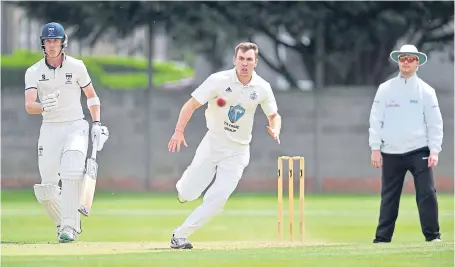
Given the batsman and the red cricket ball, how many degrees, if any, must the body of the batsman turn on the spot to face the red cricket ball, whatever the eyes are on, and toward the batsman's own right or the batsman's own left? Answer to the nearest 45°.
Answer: approximately 45° to the batsman's own left

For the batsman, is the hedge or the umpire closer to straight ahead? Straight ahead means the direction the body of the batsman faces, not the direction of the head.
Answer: the umpire

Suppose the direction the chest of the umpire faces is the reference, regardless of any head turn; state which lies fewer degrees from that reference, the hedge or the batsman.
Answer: the batsman

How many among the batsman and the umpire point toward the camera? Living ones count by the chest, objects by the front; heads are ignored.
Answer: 2

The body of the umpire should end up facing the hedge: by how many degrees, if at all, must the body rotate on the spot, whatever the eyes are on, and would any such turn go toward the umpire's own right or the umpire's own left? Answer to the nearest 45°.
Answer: approximately 135° to the umpire's own right

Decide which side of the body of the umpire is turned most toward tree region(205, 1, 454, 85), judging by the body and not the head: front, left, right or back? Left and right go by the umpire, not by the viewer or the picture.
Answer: back

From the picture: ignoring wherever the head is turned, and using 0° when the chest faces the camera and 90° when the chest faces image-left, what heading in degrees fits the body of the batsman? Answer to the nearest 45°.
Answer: approximately 0°

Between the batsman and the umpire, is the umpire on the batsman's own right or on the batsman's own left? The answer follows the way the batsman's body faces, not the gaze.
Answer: on the batsman's own left

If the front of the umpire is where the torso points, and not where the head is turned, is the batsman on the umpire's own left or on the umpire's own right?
on the umpire's own right

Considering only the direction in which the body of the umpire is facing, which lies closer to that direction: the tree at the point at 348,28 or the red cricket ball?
the red cricket ball

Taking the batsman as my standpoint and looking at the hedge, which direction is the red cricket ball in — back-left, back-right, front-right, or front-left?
back-right
